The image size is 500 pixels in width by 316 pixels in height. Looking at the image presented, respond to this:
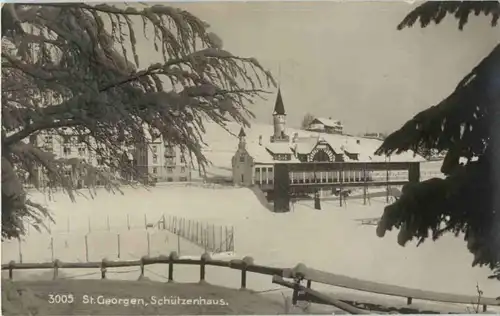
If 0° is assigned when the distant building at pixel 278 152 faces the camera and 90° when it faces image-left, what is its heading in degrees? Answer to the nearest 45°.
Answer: approximately 0°
